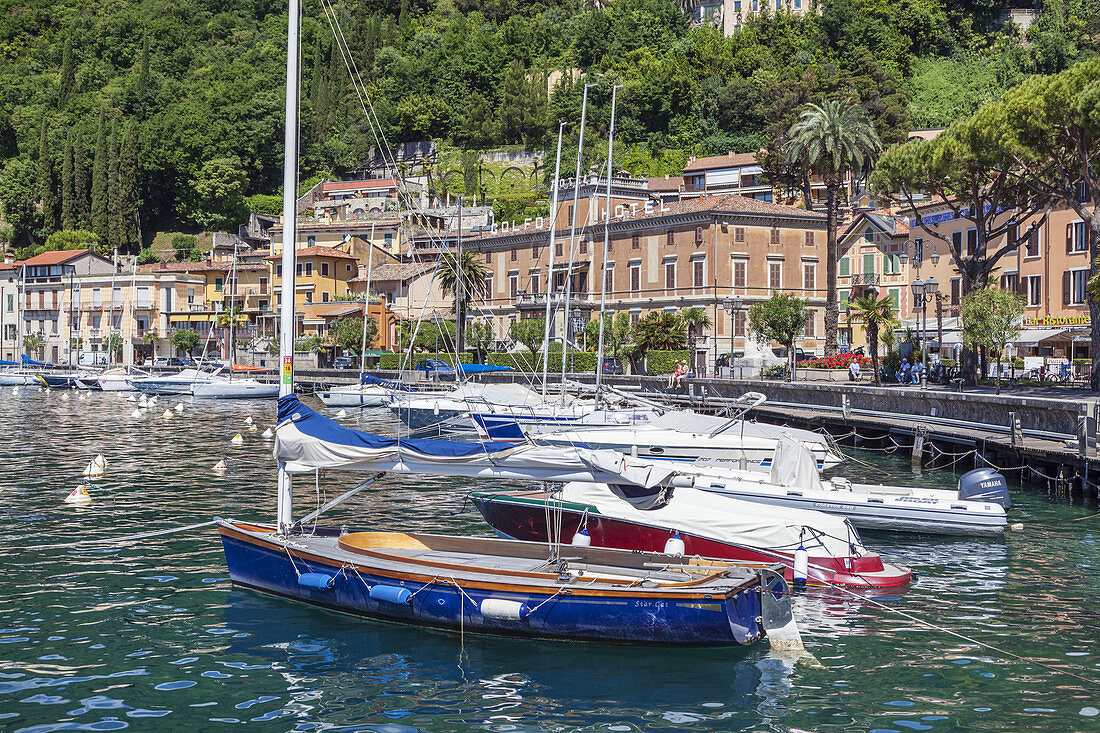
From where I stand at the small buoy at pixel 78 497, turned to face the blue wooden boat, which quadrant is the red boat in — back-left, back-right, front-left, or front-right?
front-left

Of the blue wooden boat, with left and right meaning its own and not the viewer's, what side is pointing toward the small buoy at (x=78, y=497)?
front

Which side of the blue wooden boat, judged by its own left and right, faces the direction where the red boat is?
right

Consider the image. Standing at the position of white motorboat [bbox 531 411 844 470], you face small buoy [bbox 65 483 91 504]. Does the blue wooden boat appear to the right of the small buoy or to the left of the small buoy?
left

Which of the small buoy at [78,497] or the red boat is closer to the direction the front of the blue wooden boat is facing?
the small buoy

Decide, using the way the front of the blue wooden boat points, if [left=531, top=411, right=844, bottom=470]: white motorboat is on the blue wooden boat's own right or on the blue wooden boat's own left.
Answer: on the blue wooden boat's own right

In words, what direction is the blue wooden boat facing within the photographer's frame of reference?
facing away from the viewer and to the left of the viewer
